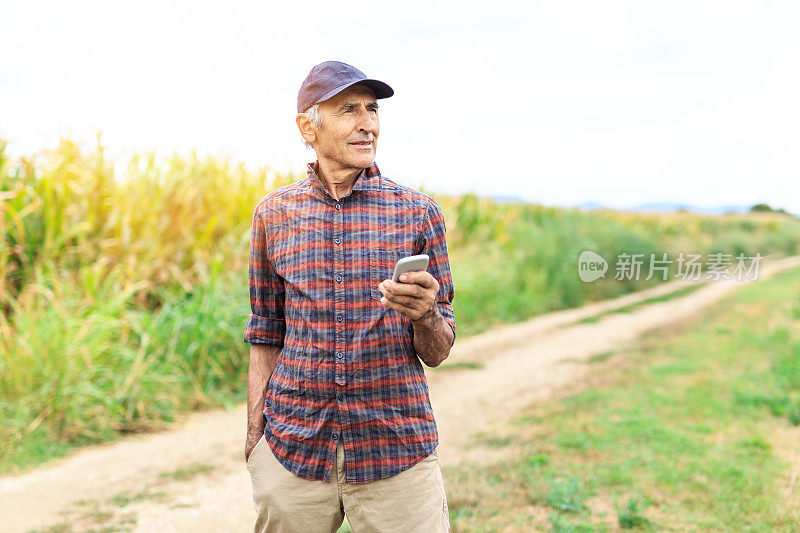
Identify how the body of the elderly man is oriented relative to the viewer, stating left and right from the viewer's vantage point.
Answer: facing the viewer

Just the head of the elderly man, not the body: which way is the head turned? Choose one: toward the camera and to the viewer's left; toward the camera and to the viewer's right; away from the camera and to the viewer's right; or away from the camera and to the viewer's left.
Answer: toward the camera and to the viewer's right
